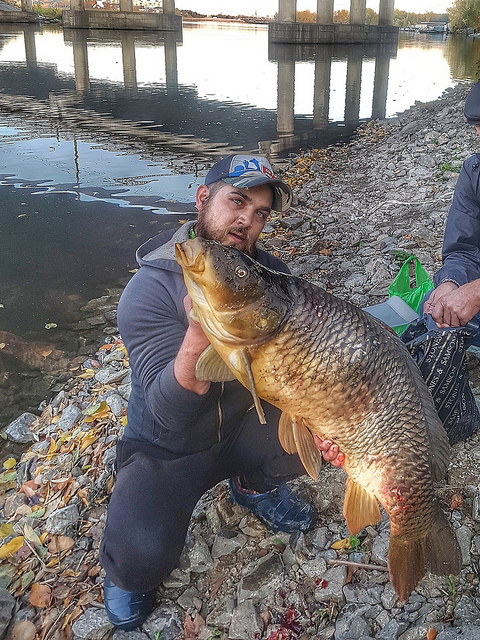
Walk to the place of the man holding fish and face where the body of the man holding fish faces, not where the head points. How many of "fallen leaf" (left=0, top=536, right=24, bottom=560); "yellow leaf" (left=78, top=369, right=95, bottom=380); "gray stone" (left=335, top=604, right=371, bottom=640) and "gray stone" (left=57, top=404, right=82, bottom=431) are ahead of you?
1

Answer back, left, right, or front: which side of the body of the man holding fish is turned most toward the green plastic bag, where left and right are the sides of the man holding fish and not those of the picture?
left

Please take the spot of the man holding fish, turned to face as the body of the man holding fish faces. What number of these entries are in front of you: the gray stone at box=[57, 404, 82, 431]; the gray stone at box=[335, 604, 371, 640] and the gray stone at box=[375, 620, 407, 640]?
2

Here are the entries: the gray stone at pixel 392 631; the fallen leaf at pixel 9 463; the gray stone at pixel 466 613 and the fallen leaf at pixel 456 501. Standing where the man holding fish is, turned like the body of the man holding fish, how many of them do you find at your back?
1

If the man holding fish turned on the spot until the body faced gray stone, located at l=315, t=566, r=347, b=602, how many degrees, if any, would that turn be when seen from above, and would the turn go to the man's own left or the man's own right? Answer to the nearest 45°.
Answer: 0° — they already face it

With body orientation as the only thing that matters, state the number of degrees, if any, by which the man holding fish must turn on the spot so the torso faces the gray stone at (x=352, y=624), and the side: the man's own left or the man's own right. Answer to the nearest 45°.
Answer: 0° — they already face it

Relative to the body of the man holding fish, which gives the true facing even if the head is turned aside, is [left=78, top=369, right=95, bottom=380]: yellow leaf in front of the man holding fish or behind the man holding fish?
behind

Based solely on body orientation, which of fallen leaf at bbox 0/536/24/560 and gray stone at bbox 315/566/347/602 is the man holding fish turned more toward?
the gray stone

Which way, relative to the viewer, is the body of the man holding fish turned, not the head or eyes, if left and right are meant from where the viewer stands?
facing the viewer and to the right of the viewer

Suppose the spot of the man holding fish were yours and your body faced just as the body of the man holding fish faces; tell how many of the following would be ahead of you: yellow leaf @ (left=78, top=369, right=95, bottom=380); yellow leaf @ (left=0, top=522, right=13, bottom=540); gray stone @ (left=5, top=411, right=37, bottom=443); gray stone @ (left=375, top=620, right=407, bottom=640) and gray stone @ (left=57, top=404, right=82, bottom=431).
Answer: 1

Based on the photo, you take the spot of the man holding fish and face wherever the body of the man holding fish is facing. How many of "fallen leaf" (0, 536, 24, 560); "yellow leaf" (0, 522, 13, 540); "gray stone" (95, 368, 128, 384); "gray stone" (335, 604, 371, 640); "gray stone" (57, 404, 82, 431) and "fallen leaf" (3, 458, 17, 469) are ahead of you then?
1
